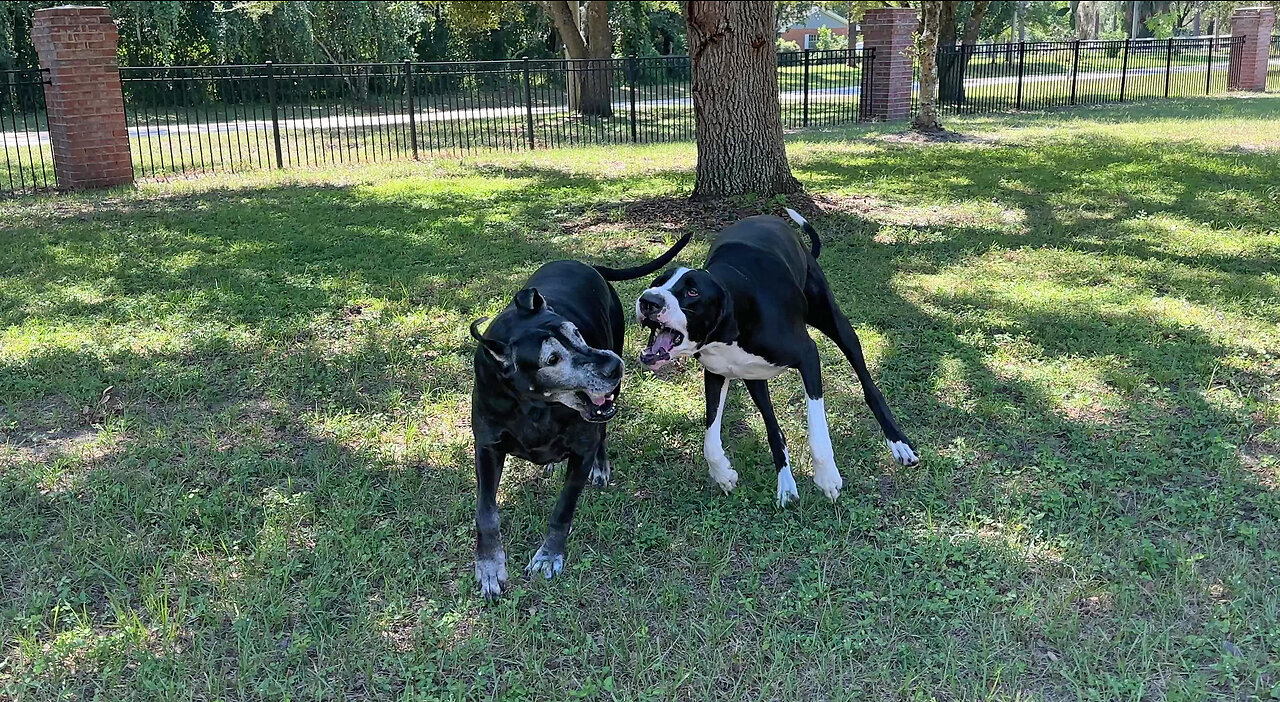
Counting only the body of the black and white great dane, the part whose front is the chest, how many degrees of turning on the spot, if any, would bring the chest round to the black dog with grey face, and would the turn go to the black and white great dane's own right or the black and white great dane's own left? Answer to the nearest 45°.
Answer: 0° — it already faces it

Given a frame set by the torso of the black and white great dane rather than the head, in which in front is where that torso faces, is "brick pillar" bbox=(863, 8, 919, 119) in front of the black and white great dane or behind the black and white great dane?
behind

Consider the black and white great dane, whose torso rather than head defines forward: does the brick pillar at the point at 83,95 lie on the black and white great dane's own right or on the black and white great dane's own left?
on the black and white great dane's own right

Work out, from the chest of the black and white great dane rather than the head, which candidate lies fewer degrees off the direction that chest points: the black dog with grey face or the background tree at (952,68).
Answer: the black dog with grey face

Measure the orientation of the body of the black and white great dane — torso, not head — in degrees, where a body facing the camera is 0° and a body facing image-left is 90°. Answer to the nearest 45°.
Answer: approximately 45°

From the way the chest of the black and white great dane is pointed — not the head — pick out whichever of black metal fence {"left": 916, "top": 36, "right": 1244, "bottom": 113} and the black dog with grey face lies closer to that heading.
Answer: the black dog with grey face

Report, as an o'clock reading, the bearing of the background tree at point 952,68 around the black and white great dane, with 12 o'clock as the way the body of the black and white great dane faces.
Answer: The background tree is roughly at 5 o'clock from the black and white great dane.

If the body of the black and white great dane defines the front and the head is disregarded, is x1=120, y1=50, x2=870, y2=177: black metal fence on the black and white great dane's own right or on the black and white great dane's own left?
on the black and white great dane's own right

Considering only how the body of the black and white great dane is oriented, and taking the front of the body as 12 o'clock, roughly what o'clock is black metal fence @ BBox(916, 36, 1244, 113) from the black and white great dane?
The black metal fence is roughly at 5 o'clock from the black and white great dane.
